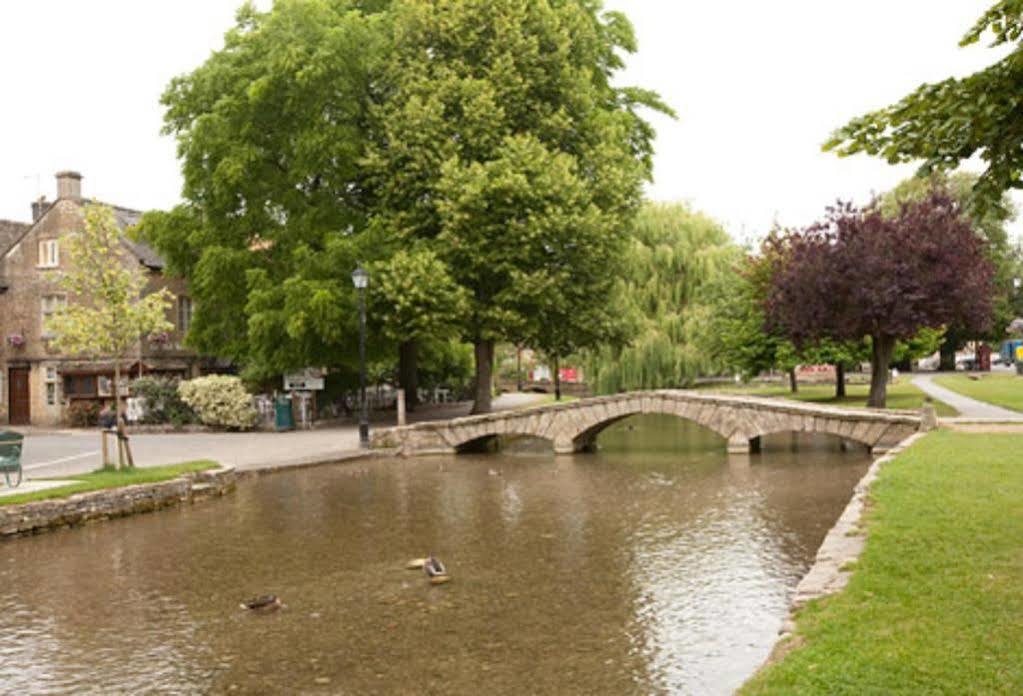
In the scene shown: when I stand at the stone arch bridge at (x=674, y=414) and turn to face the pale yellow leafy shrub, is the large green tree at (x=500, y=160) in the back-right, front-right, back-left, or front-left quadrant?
front-right

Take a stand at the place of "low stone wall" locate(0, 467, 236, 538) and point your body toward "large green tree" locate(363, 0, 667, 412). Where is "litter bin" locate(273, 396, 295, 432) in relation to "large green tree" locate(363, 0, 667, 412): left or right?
left

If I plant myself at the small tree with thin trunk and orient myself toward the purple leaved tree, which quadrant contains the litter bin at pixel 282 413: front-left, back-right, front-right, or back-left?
front-left
